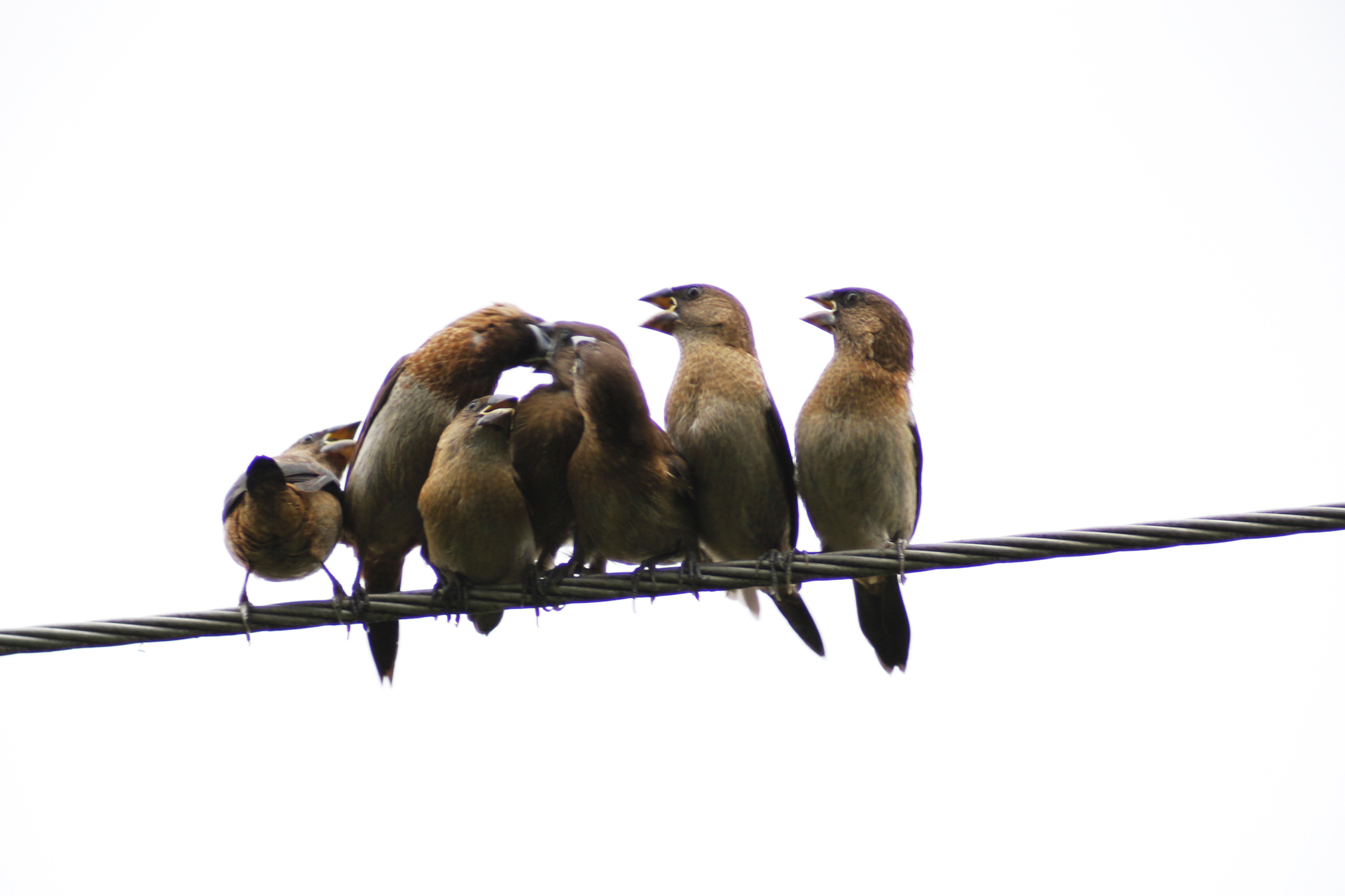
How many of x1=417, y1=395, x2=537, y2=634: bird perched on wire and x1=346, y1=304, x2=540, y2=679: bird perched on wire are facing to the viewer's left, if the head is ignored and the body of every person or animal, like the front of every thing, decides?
0

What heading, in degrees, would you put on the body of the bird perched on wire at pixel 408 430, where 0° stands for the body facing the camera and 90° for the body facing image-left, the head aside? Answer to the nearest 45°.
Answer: approximately 315°

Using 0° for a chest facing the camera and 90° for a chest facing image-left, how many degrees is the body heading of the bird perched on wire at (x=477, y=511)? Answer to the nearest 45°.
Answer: approximately 0°
